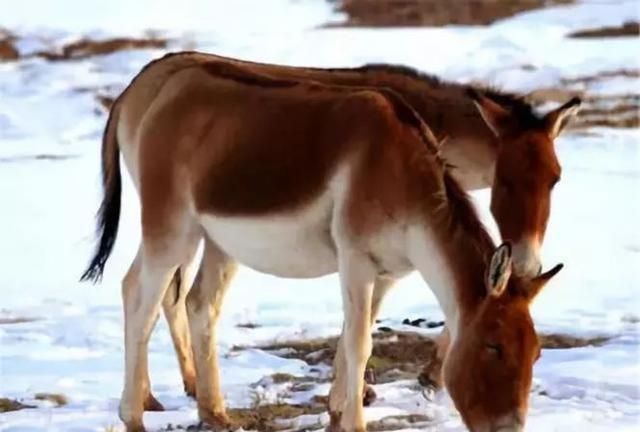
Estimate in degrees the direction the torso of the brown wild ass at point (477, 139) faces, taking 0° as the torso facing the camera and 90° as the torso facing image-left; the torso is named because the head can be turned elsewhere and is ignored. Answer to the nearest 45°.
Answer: approximately 270°

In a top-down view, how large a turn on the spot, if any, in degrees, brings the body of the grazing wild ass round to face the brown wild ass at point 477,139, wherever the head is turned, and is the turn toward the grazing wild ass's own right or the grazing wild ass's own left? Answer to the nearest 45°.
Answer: approximately 45° to the grazing wild ass's own left

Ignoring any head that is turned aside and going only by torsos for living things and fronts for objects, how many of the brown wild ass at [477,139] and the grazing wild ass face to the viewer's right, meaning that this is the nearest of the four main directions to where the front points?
2

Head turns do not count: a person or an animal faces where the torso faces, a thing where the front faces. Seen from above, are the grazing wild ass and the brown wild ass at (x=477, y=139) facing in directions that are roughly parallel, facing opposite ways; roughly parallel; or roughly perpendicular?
roughly parallel

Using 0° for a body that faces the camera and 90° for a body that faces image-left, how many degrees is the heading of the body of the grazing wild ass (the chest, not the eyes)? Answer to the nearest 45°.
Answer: approximately 270°
